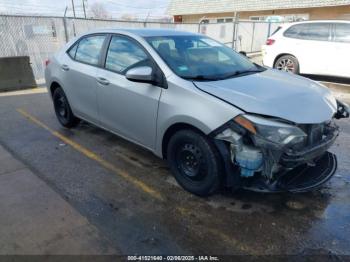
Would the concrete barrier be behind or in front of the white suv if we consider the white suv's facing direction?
behind

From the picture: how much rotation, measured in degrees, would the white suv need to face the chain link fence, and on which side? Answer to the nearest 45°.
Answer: approximately 180°

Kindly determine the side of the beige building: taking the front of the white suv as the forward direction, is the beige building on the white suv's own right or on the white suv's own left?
on the white suv's own left

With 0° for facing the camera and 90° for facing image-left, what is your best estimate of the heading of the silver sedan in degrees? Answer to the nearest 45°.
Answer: approximately 315°

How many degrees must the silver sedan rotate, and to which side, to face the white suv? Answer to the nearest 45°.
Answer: approximately 90° to its left

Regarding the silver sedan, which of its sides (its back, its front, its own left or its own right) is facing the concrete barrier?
back

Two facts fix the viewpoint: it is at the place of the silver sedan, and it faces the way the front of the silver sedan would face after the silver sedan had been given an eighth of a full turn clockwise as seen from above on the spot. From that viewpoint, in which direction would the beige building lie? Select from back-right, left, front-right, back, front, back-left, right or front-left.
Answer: back

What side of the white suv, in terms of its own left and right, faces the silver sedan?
right

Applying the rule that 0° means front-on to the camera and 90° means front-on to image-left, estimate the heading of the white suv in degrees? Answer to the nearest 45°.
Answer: approximately 270°
